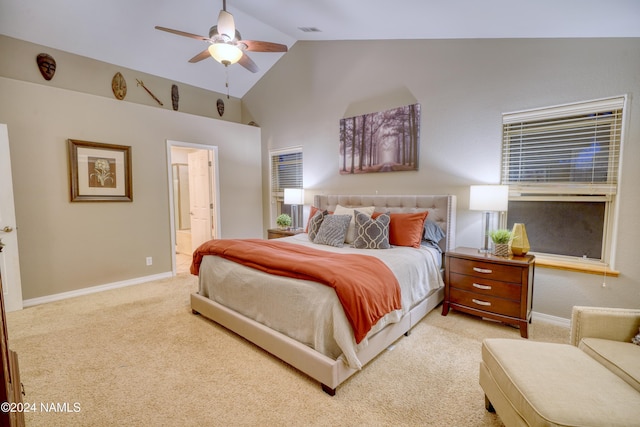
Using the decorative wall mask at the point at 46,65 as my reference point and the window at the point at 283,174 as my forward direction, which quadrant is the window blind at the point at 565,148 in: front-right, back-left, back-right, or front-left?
front-right

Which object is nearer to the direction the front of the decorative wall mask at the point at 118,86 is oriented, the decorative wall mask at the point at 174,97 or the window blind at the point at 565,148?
the window blind

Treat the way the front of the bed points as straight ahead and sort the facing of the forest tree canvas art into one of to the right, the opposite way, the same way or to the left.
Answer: the same way

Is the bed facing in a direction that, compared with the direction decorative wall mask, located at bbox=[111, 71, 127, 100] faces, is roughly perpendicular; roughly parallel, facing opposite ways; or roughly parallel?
roughly perpendicular

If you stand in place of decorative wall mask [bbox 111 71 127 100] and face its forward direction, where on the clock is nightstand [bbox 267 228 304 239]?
The nightstand is roughly at 10 o'clock from the decorative wall mask.

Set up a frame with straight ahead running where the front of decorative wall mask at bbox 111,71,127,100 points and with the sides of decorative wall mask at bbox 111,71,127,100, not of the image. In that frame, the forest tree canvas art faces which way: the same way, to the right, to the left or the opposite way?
to the right

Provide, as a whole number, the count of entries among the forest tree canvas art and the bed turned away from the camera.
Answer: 0

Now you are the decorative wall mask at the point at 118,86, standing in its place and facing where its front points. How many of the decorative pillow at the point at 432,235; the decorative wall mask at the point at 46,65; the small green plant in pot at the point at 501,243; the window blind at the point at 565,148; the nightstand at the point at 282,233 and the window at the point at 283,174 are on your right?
1

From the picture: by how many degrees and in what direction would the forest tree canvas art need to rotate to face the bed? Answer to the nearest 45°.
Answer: approximately 45° to its left

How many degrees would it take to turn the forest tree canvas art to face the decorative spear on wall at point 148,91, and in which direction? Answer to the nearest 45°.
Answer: approximately 45° to its right

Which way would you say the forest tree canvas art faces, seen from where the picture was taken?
facing the viewer and to the left of the viewer

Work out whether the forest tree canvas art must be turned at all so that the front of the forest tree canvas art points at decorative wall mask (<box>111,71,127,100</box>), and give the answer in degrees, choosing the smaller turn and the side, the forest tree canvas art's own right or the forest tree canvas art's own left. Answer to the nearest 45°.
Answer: approximately 45° to the forest tree canvas art's own right

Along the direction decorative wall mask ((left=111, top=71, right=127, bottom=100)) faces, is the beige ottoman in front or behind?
in front

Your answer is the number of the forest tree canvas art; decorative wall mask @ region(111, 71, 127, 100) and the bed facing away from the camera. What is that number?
0

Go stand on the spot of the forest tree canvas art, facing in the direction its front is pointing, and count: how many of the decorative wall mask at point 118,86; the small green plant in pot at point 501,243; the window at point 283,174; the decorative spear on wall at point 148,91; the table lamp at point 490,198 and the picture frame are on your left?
2

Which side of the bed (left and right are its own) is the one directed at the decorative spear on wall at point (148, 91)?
right

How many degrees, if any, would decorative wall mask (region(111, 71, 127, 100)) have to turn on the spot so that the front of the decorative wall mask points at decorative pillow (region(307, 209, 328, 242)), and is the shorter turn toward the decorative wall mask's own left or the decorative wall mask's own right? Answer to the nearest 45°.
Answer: approximately 45° to the decorative wall mask's own left

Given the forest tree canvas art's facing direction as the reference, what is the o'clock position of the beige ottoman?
The beige ottoman is roughly at 10 o'clock from the forest tree canvas art.
